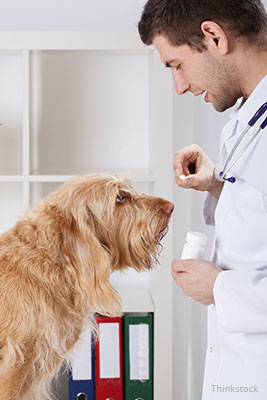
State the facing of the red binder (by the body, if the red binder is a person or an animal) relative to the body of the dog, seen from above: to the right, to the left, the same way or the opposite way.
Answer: to the right

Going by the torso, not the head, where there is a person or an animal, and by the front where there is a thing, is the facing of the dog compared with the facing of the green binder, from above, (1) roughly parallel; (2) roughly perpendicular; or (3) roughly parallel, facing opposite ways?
roughly perpendicular

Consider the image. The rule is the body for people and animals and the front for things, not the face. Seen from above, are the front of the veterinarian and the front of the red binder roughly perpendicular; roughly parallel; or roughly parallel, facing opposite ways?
roughly perpendicular

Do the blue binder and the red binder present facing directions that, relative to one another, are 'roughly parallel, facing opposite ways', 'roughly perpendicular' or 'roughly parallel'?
roughly parallel

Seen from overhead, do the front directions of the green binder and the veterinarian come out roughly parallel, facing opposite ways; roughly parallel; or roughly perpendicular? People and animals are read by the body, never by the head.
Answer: roughly perpendicular

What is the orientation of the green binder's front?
toward the camera

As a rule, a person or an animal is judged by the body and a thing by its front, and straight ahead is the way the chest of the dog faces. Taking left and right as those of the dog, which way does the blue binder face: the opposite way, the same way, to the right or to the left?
to the right

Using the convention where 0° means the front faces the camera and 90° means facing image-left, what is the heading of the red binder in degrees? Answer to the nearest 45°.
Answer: approximately 0°

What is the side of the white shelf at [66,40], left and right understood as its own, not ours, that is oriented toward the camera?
front

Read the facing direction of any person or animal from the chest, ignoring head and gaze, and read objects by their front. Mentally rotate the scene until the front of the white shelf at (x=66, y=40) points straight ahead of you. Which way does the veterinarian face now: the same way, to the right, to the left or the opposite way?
to the right

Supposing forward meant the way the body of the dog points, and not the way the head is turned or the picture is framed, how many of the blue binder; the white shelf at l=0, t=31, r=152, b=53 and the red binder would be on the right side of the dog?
0

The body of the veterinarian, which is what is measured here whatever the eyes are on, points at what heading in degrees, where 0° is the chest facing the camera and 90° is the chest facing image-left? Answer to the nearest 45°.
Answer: approximately 90°

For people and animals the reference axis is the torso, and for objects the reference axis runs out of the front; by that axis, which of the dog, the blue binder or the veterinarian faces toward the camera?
the blue binder

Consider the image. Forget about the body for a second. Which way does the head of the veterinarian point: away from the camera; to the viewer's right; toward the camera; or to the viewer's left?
to the viewer's left

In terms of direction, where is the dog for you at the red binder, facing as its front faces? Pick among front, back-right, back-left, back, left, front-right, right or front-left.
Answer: front

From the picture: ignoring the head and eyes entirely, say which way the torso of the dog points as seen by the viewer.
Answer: to the viewer's right
